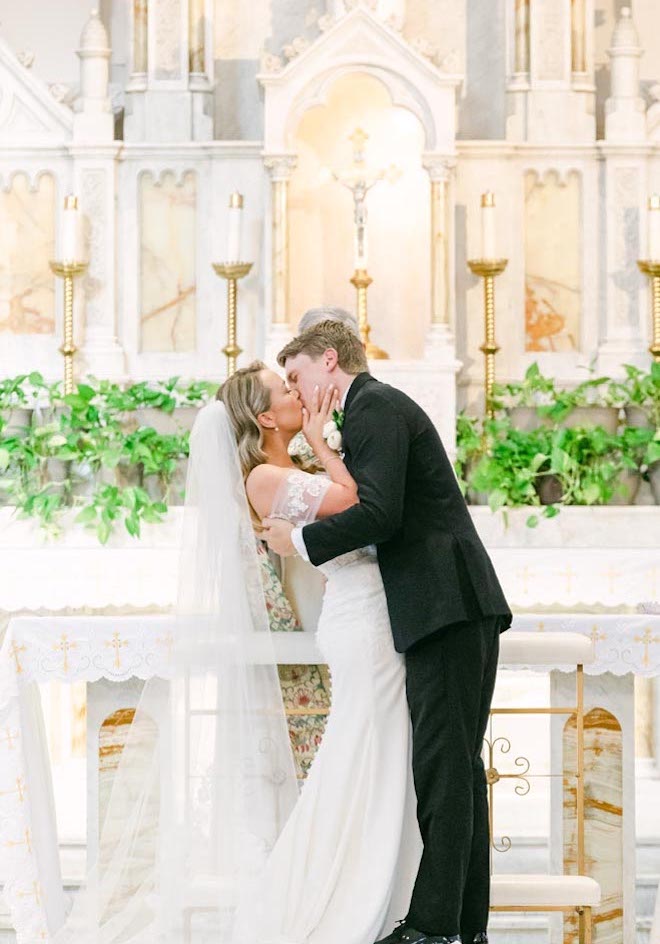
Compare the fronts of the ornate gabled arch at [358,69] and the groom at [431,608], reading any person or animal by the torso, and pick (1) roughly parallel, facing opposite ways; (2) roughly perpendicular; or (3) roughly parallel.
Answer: roughly perpendicular

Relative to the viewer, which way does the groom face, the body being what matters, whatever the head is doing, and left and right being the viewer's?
facing to the left of the viewer

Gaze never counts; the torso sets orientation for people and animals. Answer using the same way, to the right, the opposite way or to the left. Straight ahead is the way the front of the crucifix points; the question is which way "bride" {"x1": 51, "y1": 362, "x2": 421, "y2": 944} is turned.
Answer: to the left

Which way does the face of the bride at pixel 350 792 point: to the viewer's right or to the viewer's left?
to the viewer's right

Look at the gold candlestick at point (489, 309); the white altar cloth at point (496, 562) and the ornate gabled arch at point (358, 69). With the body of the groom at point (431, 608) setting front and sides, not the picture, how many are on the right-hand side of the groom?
3

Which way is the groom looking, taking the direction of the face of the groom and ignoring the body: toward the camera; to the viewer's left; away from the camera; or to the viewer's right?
to the viewer's left

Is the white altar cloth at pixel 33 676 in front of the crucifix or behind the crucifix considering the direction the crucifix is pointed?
in front

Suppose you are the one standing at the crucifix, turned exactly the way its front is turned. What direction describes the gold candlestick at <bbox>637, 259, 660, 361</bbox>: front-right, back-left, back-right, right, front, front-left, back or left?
left

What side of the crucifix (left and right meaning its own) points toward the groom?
front

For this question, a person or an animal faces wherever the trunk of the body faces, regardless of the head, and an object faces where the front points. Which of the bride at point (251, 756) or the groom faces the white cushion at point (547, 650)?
the bride

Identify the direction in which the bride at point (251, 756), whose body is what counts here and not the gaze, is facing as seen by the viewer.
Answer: to the viewer's right

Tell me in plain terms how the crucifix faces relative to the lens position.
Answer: facing the viewer
